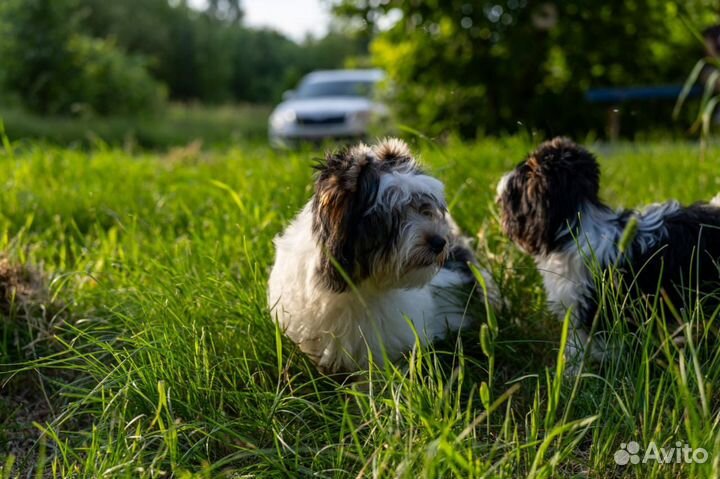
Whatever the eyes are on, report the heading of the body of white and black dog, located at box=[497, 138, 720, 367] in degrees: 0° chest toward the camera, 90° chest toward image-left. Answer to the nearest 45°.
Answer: approximately 90°

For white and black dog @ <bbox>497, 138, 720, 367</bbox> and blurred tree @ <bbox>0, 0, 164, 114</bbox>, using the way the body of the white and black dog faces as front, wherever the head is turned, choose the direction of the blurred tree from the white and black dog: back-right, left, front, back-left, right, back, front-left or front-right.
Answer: front-right

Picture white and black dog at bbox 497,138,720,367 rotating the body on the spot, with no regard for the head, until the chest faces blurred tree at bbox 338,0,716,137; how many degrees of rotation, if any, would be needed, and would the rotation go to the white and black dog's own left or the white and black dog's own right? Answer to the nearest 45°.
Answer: approximately 90° to the white and black dog's own right

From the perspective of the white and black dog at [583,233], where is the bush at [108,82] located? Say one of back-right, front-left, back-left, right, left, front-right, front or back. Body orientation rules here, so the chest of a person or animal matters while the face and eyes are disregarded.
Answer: front-right

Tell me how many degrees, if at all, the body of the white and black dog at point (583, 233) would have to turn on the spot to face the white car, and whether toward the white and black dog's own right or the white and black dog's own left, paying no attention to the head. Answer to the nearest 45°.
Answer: approximately 45° to the white and black dog's own right

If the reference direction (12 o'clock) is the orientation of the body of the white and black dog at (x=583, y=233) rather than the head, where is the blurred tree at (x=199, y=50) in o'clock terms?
The blurred tree is roughly at 2 o'clock from the white and black dog.
